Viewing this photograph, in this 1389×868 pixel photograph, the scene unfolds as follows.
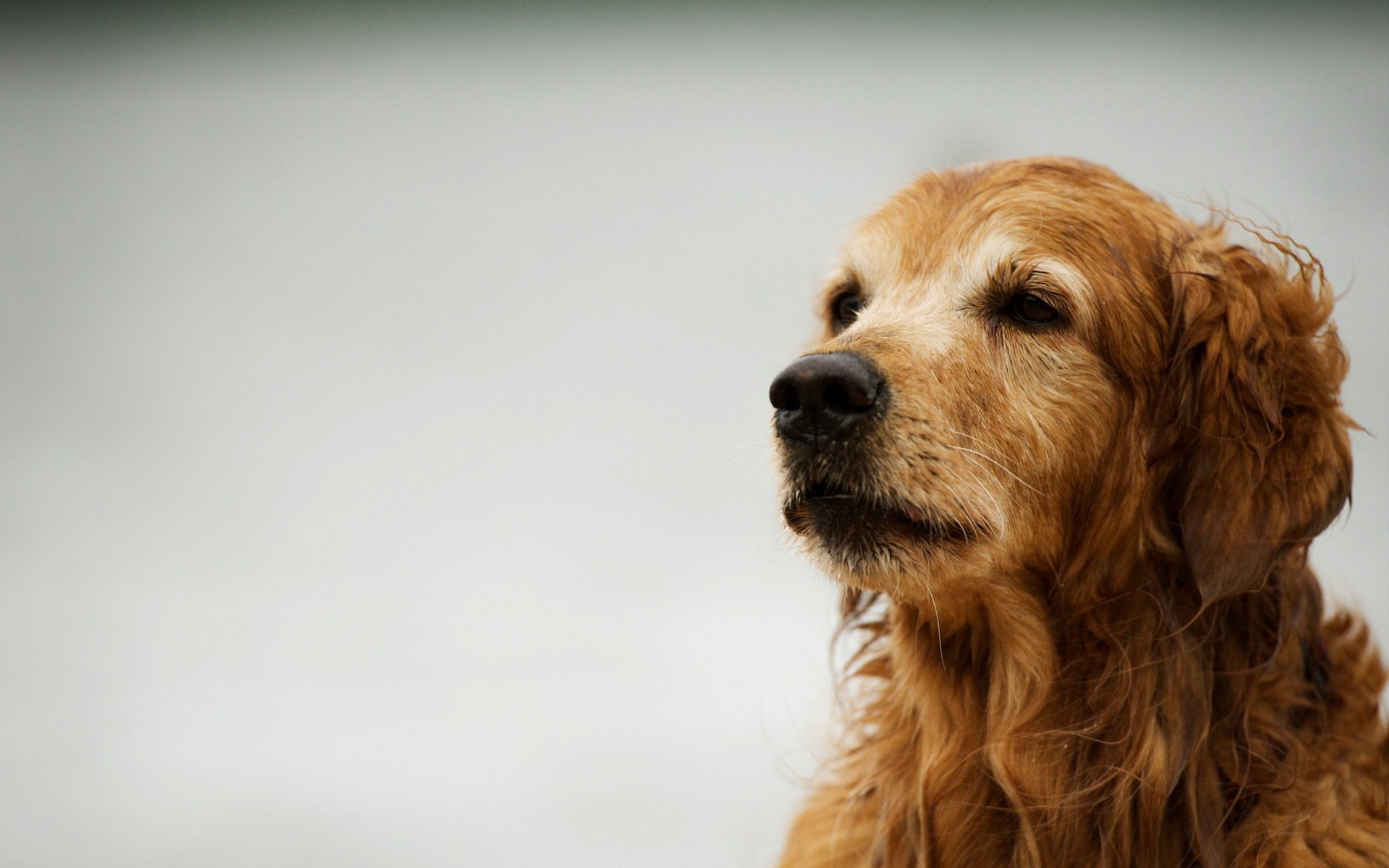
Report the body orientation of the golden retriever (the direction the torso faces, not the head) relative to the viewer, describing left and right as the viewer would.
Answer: facing the viewer and to the left of the viewer
